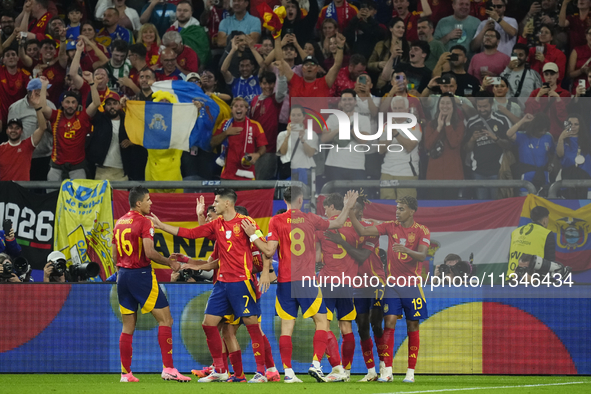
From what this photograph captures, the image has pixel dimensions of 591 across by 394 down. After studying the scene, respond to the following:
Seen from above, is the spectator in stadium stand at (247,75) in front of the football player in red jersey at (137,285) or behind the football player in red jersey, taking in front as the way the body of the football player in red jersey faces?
in front

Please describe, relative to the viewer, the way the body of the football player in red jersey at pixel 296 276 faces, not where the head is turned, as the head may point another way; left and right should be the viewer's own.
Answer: facing away from the viewer

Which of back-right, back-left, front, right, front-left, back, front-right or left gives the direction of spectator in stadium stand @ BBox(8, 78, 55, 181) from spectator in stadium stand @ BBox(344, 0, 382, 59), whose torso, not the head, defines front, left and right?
right

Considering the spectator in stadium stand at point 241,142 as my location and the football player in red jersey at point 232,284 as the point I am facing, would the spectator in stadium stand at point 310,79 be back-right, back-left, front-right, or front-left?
back-left

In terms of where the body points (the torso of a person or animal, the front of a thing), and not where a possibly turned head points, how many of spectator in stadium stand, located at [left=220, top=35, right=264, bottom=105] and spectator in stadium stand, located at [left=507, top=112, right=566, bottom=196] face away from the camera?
0

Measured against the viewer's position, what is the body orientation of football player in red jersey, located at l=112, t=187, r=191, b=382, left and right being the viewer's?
facing away from the viewer and to the right of the viewer

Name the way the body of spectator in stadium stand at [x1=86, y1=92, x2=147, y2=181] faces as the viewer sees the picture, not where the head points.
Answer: toward the camera

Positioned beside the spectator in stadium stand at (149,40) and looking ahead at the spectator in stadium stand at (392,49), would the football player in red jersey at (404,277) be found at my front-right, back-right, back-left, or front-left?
front-right

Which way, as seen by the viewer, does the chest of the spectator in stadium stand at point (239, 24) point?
toward the camera

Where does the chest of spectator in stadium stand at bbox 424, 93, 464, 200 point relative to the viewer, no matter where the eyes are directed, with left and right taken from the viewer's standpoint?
facing the viewer
